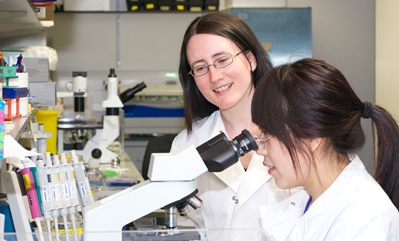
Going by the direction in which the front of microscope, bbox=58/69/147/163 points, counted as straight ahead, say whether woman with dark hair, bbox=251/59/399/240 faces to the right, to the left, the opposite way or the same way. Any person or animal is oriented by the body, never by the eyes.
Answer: the opposite way

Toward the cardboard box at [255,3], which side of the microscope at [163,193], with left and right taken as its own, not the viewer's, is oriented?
left

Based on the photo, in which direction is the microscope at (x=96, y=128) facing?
to the viewer's right

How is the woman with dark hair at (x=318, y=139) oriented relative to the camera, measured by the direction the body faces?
to the viewer's left

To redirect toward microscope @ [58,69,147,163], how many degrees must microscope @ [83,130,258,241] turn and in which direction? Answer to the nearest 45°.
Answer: approximately 90° to its left

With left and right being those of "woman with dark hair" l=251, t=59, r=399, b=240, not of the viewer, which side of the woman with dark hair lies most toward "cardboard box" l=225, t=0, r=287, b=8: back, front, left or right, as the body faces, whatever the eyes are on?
right

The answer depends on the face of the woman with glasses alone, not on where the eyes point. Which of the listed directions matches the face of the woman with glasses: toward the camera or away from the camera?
toward the camera

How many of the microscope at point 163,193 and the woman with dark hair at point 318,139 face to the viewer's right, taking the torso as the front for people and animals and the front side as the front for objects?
1

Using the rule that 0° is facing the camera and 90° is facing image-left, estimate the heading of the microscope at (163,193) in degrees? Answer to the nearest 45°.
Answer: approximately 270°

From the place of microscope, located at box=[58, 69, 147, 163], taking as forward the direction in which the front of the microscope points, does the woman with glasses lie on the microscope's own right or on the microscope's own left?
on the microscope's own right

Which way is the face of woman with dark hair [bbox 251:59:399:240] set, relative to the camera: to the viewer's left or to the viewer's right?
to the viewer's left
